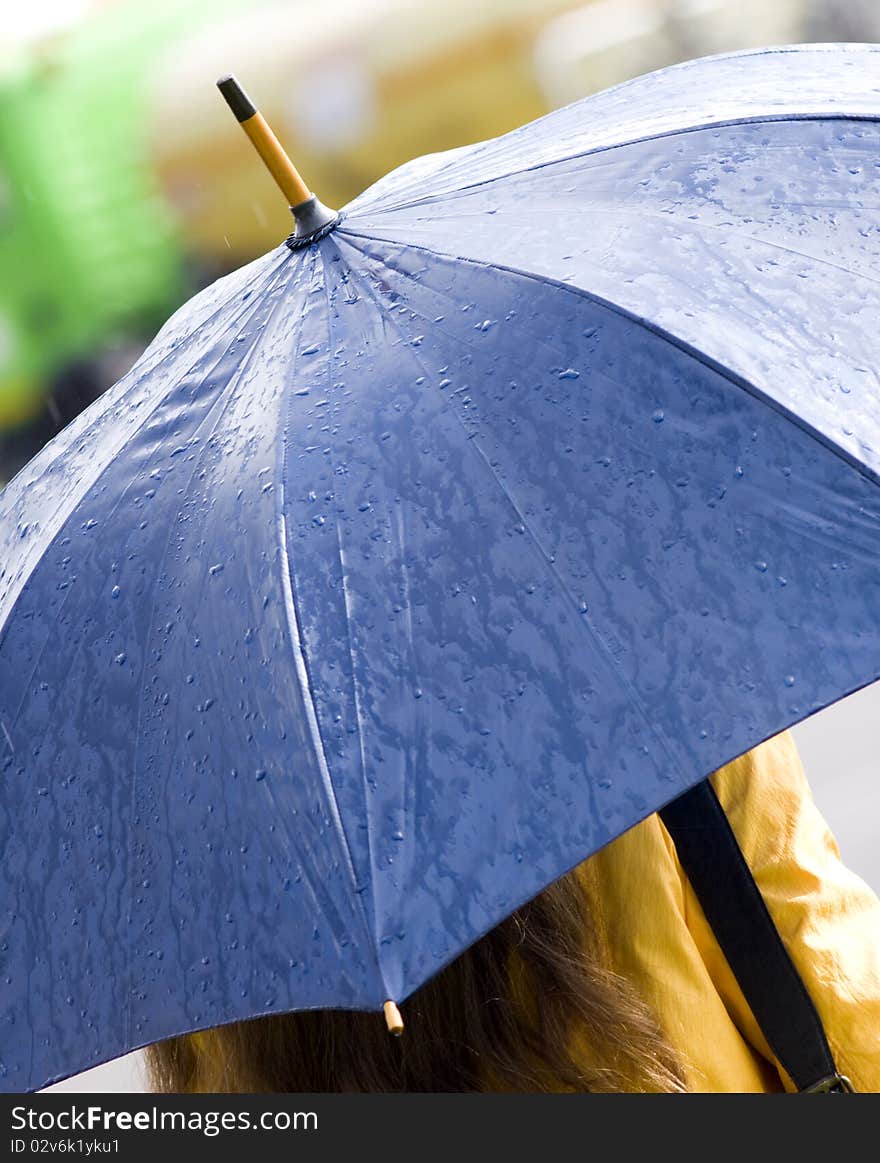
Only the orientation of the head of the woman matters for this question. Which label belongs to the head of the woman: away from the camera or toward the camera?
away from the camera

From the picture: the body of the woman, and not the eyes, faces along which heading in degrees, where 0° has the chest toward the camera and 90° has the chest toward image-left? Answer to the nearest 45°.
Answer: approximately 180°
